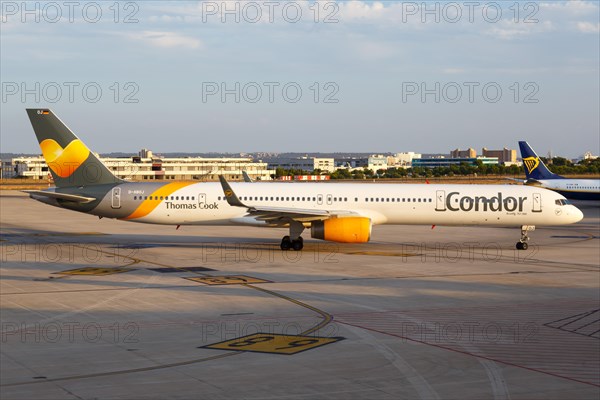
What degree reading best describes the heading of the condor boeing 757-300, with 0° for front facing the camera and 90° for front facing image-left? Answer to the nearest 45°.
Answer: approximately 270°
